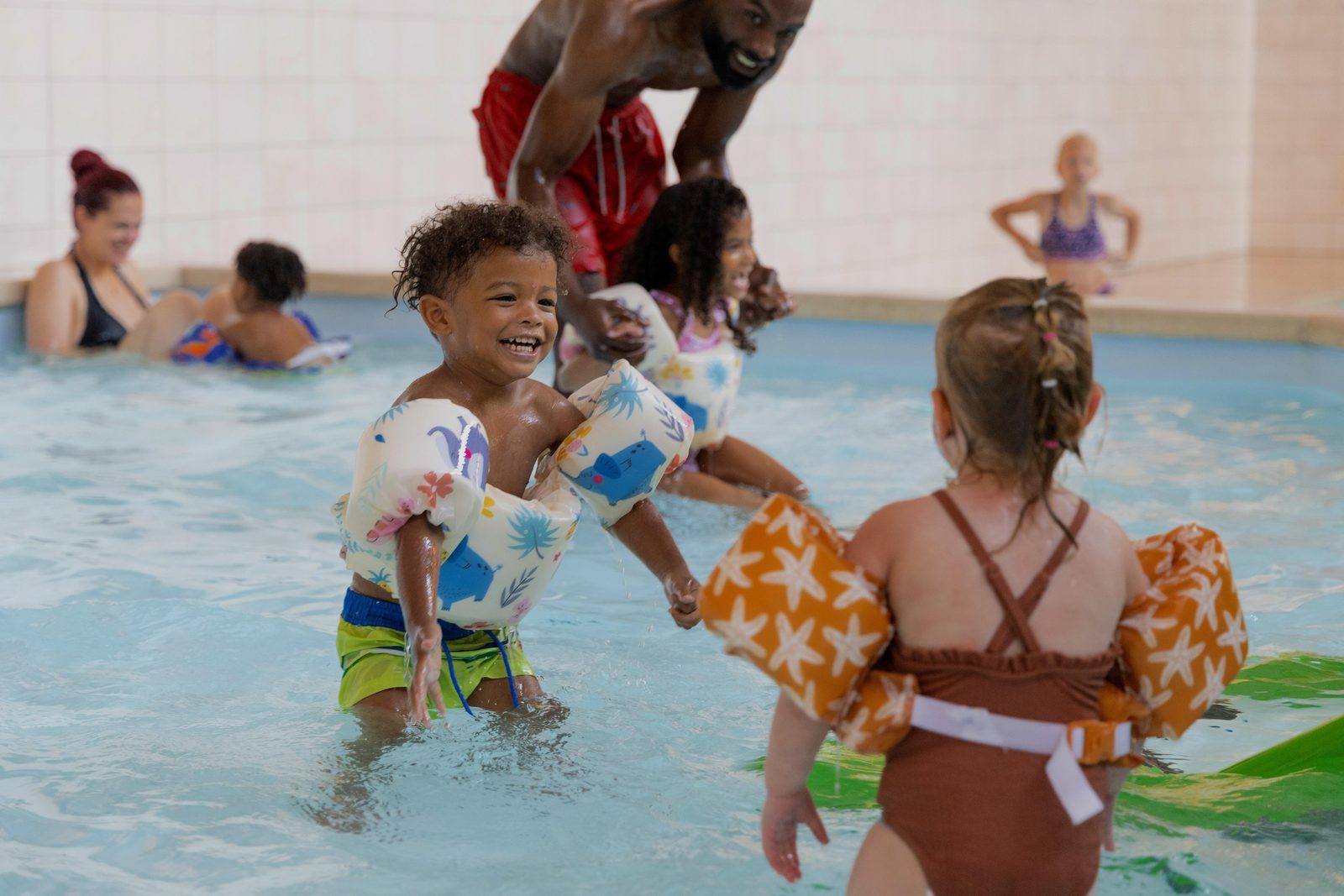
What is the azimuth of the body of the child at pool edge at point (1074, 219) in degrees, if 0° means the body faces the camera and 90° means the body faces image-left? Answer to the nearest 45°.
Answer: approximately 0°

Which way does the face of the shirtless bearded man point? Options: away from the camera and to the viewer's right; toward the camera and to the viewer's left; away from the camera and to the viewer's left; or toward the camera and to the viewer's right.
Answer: toward the camera and to the viewer's right

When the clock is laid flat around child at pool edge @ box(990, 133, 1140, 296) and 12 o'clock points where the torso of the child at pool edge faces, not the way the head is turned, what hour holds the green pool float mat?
The green pool float mat is roughly at 12 o'clock from the child at pool edge.

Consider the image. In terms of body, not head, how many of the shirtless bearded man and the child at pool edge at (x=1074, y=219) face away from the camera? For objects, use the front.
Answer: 0

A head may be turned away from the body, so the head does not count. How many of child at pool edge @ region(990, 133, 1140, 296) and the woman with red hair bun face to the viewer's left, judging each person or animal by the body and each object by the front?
0

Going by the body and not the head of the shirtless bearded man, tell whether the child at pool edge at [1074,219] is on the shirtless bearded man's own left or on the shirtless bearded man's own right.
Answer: on the shirtless bearded man's own left

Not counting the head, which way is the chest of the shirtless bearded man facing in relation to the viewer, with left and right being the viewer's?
facing the viewer and to the right of the viewer

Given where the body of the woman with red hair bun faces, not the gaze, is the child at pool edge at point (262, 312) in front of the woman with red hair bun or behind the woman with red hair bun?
in front

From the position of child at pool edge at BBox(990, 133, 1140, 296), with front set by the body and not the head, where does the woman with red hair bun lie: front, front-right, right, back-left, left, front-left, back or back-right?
front-right

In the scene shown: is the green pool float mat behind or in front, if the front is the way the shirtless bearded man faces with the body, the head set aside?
in front

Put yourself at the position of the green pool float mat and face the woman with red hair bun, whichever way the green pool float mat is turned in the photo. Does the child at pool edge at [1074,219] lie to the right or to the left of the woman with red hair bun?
right
